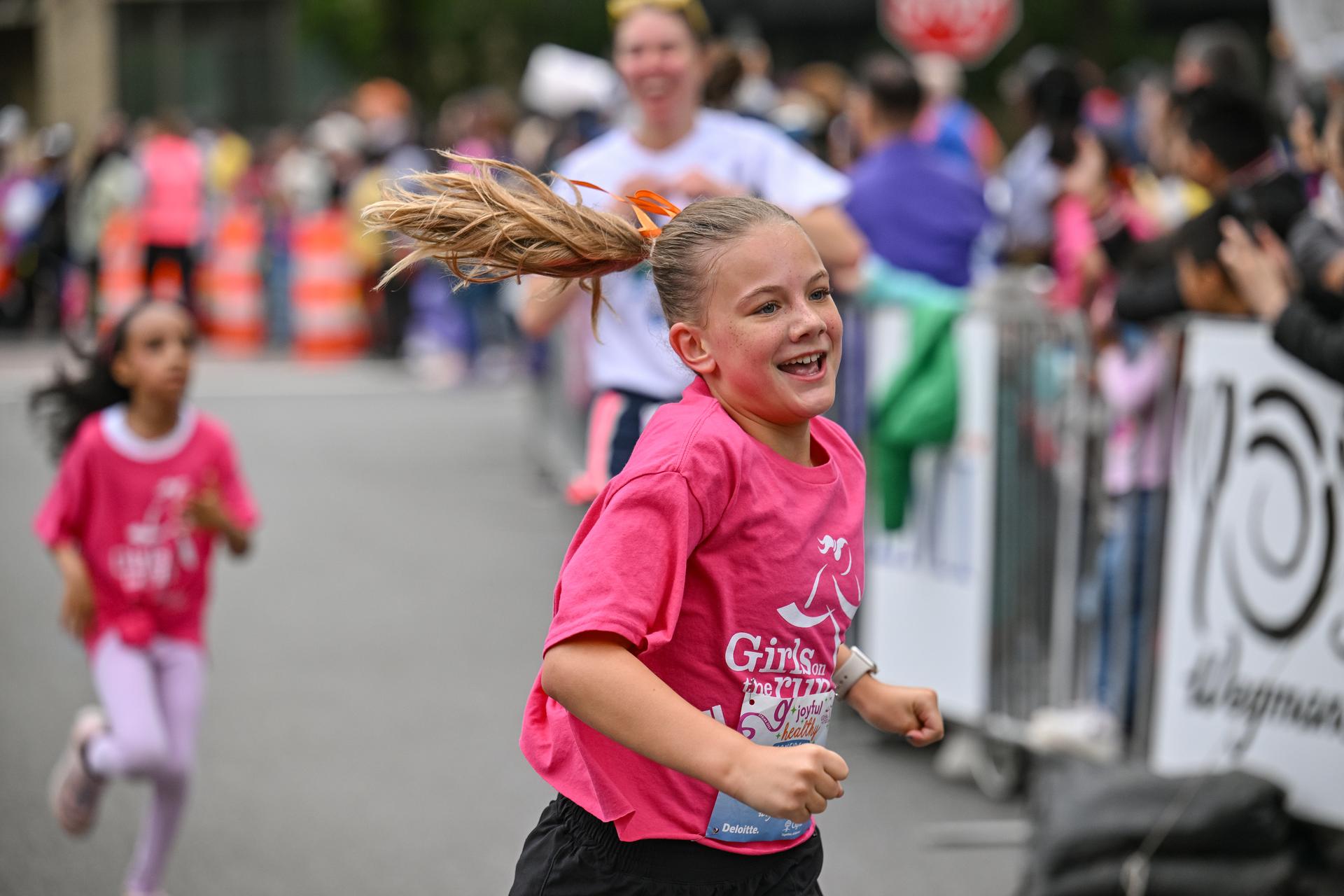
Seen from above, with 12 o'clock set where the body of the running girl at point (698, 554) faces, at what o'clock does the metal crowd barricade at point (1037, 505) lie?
The metal crowd barricade is roughly at 8 o'clock from the running girl.

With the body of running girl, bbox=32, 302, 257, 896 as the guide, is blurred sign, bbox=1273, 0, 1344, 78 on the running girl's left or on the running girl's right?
on the running girl's left

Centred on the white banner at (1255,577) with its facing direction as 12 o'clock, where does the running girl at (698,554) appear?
The running girl is roughly at 11 o'clock from the white banner.

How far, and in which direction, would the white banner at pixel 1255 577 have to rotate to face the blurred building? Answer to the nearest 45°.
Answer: approximately 90° to its right

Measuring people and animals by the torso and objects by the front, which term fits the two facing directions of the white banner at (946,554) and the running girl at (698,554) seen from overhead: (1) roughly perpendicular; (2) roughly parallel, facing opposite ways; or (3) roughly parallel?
roughly perpendicular
